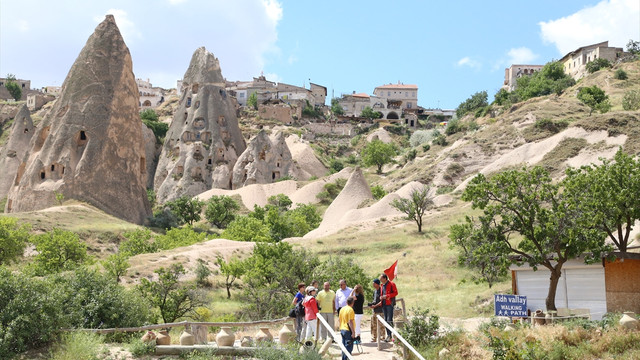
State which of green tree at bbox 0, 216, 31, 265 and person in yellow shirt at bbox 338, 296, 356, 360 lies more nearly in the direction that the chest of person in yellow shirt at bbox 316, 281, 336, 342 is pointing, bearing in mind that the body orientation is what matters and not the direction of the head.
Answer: the person in yellow shirt

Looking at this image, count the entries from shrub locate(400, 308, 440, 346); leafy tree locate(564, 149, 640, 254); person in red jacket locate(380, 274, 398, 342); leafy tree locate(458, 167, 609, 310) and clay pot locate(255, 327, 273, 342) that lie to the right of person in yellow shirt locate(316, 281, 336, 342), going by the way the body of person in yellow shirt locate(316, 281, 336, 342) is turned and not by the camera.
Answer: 1

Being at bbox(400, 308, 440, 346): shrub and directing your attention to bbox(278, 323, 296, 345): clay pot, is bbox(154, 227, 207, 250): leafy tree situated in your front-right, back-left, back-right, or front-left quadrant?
front-right

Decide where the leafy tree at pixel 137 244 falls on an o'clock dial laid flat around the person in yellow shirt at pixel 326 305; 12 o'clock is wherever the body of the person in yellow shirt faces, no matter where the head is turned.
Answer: The leafy tree is roughly at 5 o'clock from the person in yellow shirt.

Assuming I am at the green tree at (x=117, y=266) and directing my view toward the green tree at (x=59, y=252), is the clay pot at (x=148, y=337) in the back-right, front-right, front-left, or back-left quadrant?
back-left

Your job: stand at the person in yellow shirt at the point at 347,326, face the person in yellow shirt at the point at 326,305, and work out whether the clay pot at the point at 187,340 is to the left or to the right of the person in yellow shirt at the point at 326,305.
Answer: left

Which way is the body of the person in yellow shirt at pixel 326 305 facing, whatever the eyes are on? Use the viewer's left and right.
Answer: facing the viewer

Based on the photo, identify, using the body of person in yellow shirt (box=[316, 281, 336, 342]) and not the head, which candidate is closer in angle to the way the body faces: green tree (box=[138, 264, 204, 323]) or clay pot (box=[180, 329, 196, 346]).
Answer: the clay pot

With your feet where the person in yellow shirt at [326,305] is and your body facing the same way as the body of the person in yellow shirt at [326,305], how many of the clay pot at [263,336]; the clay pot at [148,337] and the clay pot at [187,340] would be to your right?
3

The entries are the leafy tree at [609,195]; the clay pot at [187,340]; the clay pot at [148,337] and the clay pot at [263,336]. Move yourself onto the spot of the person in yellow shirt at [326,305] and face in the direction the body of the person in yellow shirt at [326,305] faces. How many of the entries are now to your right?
3

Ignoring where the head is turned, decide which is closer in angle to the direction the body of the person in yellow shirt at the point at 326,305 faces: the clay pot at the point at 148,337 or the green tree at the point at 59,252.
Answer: the clay pot

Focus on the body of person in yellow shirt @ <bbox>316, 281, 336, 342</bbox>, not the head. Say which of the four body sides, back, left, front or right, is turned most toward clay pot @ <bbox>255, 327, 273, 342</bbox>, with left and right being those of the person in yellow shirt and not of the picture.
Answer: right

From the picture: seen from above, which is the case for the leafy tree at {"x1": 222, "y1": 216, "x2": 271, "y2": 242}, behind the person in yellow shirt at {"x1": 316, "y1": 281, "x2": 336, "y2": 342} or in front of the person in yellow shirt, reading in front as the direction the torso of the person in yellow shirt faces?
behind

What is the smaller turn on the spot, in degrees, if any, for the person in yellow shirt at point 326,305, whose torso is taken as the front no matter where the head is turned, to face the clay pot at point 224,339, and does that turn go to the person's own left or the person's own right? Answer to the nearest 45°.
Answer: approximately 90° to the person's own right

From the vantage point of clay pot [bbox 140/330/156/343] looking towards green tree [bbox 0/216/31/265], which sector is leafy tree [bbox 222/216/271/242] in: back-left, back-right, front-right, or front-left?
front-right

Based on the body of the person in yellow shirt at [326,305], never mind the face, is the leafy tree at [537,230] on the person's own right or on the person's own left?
on the person's own left

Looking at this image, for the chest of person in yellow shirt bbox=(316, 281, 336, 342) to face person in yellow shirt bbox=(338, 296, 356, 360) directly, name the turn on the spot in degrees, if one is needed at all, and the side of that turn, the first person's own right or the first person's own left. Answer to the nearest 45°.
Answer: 0° — they already face them

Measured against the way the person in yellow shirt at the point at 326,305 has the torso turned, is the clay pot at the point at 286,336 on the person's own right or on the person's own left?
on the person's own right

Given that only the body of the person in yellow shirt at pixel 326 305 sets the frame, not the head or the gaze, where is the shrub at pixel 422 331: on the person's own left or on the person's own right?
on the person's own left
